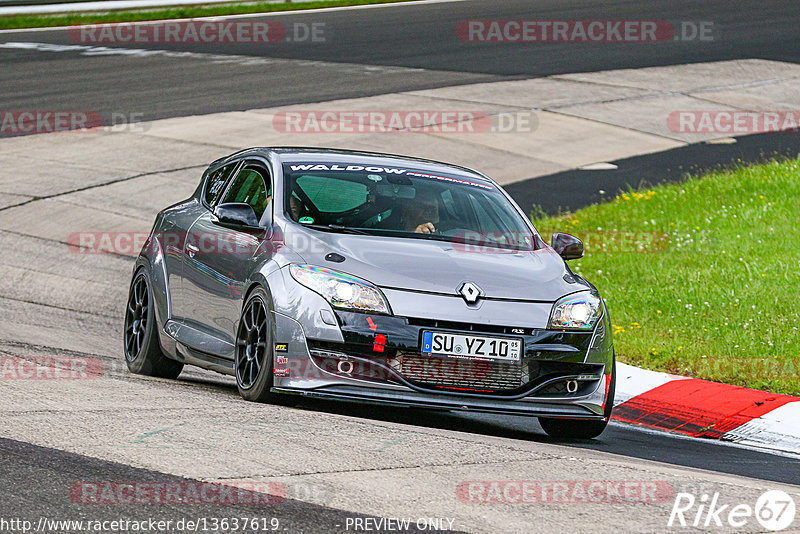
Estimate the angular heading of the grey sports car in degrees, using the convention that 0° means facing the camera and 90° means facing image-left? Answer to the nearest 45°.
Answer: approximately 315°
